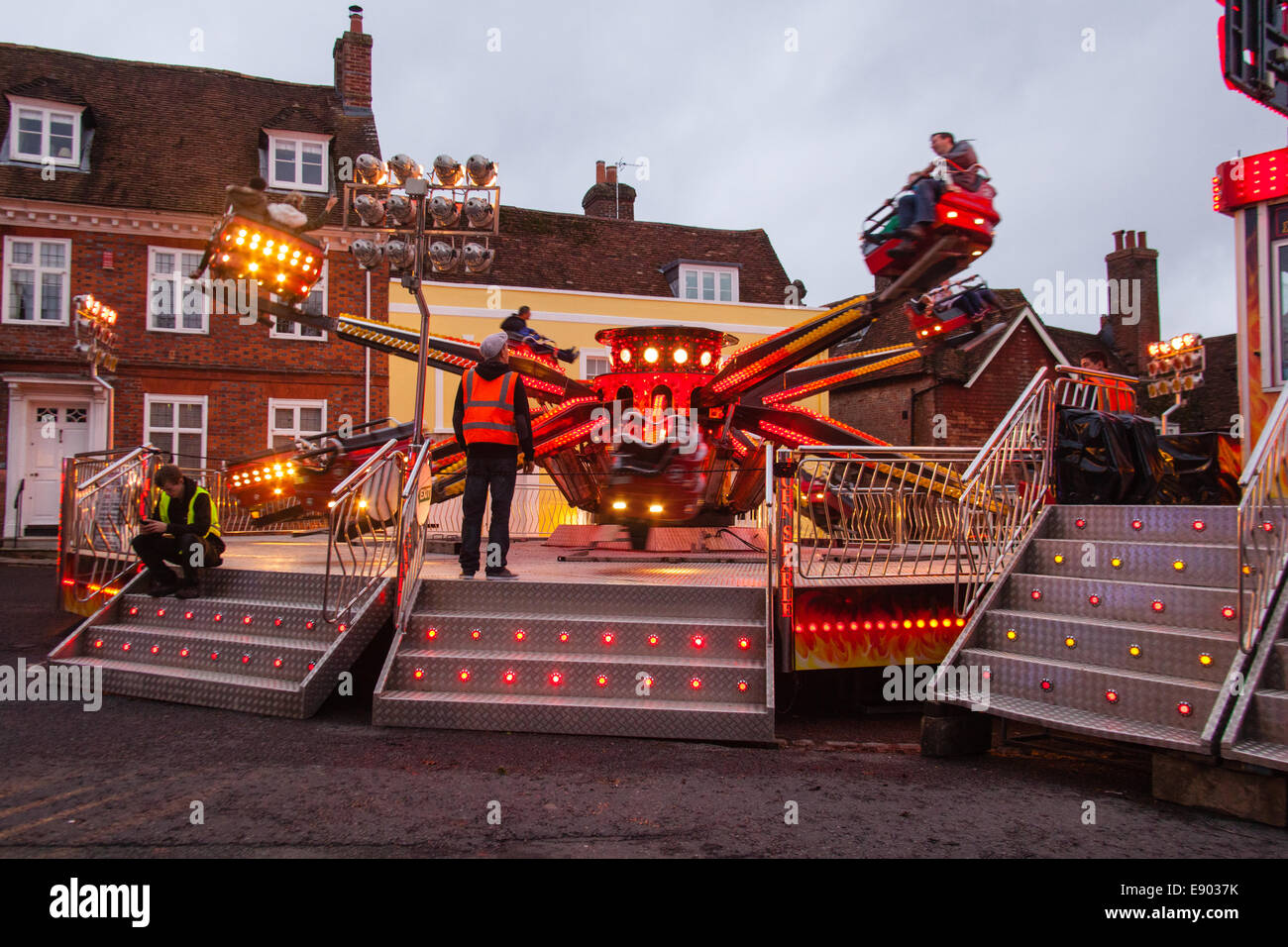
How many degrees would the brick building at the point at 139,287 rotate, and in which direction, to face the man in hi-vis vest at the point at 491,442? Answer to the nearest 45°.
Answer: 0° — it already faces them

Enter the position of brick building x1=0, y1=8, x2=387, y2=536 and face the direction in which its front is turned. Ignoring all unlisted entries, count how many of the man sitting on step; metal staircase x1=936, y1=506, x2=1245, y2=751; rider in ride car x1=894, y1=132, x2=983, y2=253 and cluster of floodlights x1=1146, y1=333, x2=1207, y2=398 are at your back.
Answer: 0

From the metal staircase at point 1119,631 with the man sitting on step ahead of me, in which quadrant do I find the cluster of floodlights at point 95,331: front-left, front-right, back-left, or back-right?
front-right

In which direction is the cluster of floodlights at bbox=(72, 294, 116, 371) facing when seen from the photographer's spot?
facing the viewer and to the right of the viewer

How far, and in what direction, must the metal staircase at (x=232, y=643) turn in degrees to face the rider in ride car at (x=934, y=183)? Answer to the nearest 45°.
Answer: approximately 135° to its left

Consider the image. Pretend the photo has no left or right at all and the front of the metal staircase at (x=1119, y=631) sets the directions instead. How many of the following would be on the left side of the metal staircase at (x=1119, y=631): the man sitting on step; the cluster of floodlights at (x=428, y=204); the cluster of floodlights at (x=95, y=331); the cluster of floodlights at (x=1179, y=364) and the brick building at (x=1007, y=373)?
0

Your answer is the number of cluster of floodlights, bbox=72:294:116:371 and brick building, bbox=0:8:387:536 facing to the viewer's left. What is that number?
0

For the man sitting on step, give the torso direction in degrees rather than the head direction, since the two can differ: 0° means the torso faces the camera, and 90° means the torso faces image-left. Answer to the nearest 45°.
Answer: approximately 45°

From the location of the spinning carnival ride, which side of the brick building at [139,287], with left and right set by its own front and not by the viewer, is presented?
front

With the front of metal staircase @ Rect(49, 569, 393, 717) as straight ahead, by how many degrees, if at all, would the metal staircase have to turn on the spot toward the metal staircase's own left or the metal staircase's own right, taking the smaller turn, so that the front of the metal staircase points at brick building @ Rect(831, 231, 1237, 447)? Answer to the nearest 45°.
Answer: approximately 180°

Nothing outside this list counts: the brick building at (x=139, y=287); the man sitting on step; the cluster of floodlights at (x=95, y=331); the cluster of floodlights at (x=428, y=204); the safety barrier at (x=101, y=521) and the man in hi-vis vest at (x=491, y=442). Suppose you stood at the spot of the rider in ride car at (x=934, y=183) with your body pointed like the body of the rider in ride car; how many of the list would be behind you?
0

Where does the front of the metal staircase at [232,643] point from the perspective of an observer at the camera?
facing the viewer and to the left of the viewer

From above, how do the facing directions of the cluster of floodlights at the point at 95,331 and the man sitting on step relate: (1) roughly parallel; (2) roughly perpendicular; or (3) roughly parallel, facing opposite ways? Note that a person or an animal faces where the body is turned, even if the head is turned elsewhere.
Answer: roughly perpendicular

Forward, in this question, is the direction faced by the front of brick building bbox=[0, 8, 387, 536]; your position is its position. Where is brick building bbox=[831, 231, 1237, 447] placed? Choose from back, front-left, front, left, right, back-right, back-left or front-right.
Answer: left

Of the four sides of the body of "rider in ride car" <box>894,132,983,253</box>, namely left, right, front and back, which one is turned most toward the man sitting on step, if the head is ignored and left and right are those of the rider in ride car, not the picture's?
front

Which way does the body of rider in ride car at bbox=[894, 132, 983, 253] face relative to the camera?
to the viewer's left

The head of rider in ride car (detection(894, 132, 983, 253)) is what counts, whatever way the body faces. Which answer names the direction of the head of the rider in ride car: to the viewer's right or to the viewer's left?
to the viewer's left

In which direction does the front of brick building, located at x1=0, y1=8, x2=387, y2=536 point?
toward the camera

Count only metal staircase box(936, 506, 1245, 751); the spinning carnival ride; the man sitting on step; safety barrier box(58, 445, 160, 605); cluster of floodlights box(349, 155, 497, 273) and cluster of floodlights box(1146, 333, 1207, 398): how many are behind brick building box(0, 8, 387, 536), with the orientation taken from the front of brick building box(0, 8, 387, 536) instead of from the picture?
0
